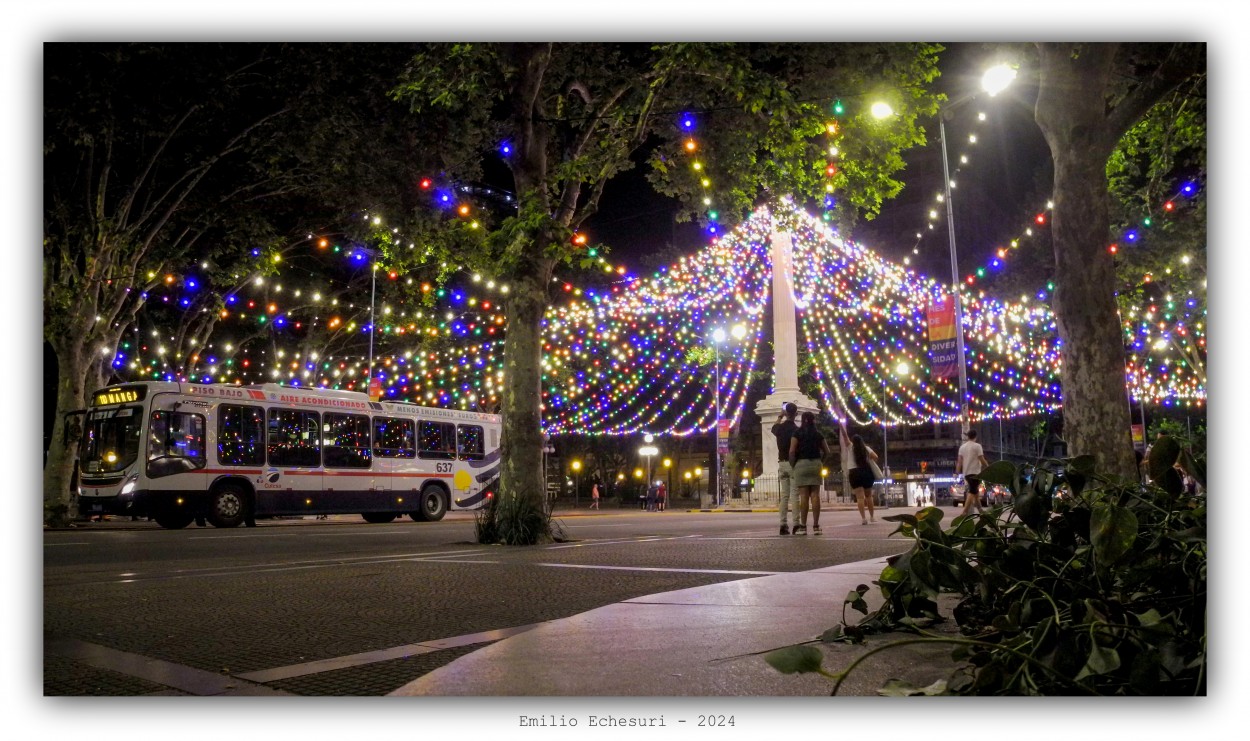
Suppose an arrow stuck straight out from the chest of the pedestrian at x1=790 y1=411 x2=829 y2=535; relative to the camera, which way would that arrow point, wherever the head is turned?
away from the camera

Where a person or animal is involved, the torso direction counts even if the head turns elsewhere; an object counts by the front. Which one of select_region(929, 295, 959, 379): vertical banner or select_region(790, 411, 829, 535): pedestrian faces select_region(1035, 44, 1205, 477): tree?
the vertical banner

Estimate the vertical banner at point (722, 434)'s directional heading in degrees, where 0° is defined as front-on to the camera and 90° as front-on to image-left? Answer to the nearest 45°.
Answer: approximately 0°

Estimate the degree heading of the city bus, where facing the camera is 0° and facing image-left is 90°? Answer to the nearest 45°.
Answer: approximately 45°

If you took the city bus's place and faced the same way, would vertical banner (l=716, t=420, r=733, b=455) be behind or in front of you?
behind

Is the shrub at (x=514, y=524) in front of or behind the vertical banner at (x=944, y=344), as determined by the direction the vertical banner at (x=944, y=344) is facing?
in front

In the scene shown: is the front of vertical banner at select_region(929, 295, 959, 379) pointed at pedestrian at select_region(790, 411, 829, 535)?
yes

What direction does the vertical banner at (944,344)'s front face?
toward the camera

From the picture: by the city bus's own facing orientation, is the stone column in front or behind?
behind

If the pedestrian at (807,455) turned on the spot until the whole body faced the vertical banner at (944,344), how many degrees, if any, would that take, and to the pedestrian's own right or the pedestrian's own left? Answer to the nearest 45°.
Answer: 0° — they already face it

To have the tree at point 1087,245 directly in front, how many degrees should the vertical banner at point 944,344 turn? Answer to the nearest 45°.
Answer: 0° — it already faces it

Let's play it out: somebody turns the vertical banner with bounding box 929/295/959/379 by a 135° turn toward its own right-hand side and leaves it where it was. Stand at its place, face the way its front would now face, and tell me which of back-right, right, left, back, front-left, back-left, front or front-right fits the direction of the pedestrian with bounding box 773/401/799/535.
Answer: back-left

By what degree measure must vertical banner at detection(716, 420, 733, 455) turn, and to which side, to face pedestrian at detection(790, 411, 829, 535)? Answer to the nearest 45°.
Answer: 0° — it already faces them
